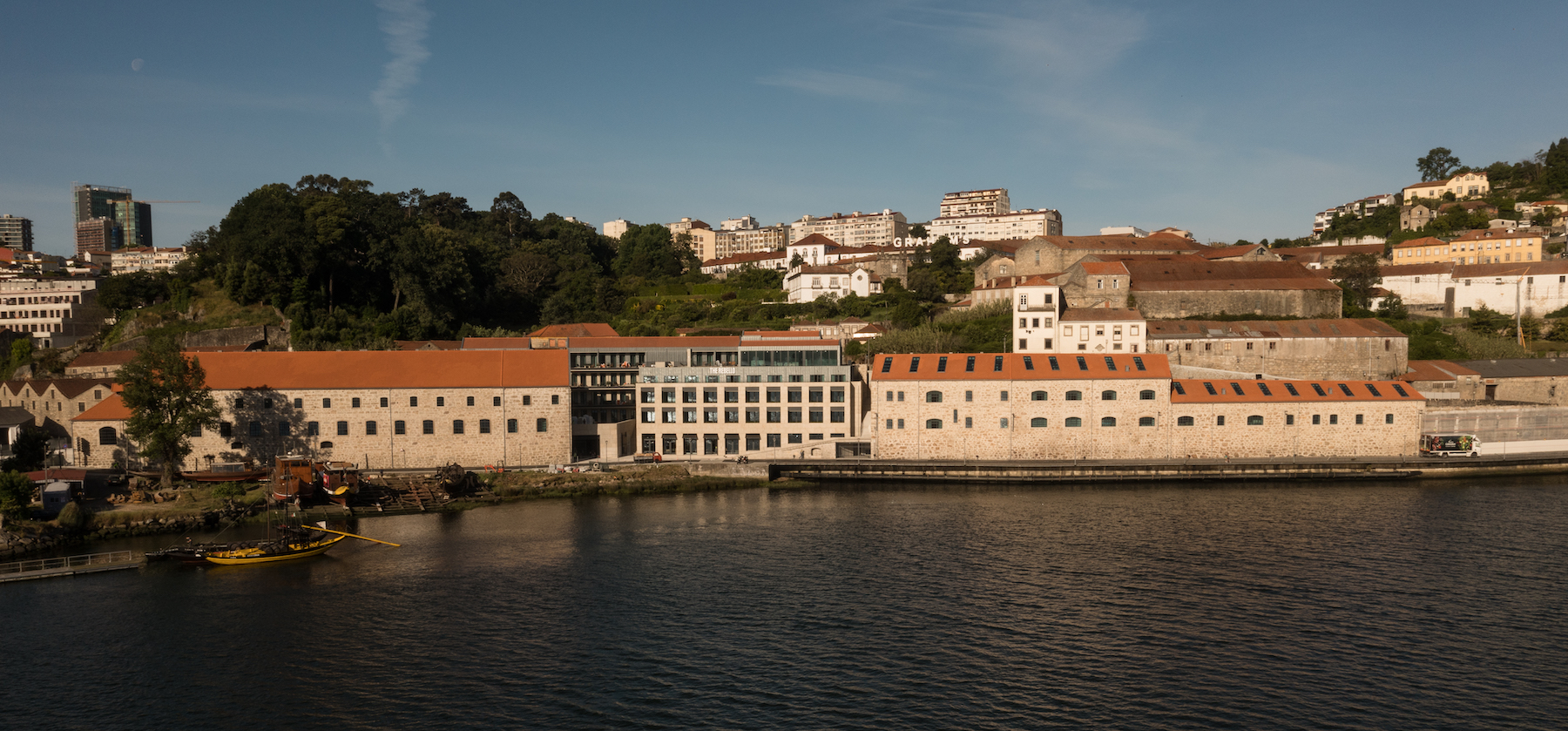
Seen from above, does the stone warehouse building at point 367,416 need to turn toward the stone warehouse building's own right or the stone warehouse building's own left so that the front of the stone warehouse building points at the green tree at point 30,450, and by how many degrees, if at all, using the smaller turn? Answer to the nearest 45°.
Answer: approximately 90° to the stone warehouse building's own right

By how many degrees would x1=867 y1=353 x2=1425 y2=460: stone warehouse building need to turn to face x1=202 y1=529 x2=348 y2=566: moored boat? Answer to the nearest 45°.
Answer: approximately 45° to its right

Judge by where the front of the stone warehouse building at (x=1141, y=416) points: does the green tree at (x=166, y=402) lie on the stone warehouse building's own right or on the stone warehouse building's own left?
on the stone warehouse building's own right

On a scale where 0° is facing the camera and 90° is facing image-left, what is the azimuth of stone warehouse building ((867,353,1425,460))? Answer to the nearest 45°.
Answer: approximately 0°

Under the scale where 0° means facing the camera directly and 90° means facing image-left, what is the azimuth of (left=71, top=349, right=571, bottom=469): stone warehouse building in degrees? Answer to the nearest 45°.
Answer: approximately 0°

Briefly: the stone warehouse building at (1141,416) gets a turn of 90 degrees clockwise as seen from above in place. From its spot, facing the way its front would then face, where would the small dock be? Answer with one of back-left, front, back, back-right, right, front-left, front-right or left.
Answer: front-left

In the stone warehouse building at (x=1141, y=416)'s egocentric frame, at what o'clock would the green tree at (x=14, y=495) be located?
The green tree is roughly at 2 o'clock from the stone warehouse building.
